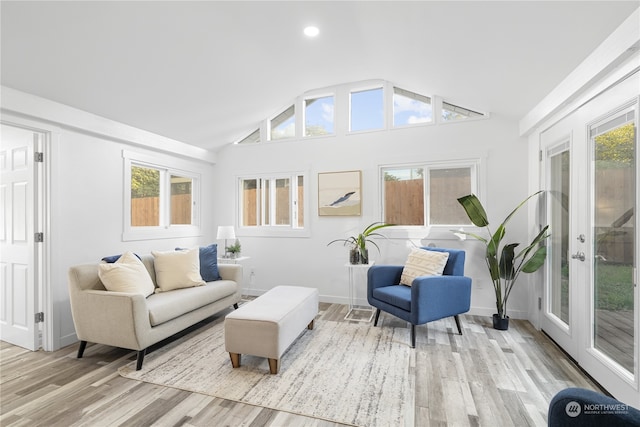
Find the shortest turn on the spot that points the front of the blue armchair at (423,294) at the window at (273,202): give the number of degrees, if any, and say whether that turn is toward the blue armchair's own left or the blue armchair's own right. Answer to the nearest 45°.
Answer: approximately 90° to the blue armchair's own right

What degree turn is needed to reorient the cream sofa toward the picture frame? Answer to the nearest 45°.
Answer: approximately 45° to its left

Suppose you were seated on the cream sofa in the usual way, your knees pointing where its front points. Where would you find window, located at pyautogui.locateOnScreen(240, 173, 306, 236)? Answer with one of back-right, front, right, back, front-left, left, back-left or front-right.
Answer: left

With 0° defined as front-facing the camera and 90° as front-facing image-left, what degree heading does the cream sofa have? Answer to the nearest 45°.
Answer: approximately 315°

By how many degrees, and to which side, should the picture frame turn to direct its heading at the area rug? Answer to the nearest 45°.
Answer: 0° — it already faces it

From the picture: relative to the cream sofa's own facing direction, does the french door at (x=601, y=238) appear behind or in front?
in front

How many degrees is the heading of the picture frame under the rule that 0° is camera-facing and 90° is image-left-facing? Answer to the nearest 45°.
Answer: approximately 0°

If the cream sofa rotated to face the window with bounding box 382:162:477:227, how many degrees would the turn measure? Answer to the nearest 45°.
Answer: approximately 45° to its left

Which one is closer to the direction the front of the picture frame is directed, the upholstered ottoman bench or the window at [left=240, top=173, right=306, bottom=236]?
the upholstered ottoman bench

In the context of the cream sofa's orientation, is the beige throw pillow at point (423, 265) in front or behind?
in front

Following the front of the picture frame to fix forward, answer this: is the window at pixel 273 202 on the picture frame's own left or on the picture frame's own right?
on the picture frame's own right
